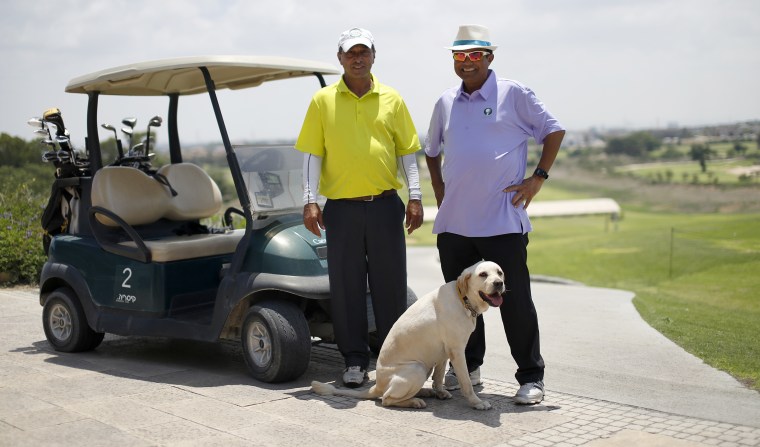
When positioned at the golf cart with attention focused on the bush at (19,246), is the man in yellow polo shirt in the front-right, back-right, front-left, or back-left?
back-right

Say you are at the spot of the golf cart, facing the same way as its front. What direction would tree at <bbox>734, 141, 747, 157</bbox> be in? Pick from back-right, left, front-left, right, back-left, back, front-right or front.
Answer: left

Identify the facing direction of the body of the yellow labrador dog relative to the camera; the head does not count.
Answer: to the viewer's right

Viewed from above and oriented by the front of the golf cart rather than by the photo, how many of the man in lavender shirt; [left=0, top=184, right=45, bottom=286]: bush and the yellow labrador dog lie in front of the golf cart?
2

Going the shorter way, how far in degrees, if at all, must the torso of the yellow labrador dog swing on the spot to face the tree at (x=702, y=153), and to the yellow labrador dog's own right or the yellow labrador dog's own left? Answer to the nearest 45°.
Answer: approximately 90° to the yellow labrador dog's own left

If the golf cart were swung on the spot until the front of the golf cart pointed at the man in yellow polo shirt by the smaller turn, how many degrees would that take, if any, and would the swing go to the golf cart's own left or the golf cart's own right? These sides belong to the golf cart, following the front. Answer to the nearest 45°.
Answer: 0° — it already faces them

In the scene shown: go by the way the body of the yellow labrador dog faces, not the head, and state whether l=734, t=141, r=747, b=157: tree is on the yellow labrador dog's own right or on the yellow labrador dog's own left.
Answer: on the yellow labrador dog's own left

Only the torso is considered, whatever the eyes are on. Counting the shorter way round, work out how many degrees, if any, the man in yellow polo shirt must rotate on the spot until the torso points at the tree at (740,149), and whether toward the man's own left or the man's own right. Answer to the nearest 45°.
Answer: approximately 135° to the man's own left

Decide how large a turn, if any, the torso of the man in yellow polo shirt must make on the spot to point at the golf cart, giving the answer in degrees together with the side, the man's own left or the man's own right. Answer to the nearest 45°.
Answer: approximately 135° to the man's own right
